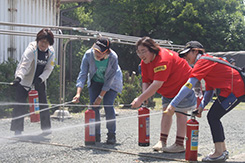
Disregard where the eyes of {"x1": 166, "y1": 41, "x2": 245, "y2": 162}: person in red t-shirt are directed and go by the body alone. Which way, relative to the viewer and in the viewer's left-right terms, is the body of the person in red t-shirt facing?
facing to the left of the viewer

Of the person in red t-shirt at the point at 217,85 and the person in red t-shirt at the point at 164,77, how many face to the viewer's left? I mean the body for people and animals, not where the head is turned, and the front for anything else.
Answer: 2

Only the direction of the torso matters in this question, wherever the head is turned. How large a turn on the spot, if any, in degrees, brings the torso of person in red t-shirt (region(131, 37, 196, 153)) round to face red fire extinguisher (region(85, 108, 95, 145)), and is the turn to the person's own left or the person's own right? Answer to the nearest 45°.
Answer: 0° — they already face it

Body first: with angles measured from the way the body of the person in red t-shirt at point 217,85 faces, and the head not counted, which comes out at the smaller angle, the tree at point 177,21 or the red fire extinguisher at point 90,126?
the red fire extinguisher

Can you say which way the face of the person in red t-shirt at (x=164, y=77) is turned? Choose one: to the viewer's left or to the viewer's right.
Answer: to the viewer's left

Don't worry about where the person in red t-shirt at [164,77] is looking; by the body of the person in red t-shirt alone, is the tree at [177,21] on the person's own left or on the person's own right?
on the person's own right

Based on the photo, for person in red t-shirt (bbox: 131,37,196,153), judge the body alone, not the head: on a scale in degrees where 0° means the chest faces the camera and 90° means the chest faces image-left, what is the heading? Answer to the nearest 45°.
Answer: approximately 90°

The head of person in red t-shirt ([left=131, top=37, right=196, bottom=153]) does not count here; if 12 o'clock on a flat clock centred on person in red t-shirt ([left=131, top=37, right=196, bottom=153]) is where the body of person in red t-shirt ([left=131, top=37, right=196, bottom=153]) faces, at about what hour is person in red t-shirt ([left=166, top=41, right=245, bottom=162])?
person in red t-shirt ([left=166, top=41, right=245, bottom=162]) is roughly at 7 o'clock from person in red t-shirt ([left=131, top=37, right=196, bottom=153]).

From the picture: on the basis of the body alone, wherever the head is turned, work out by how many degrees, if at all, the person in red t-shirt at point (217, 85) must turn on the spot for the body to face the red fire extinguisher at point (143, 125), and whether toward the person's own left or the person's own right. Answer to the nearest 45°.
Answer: approximately 45° to the person's own right

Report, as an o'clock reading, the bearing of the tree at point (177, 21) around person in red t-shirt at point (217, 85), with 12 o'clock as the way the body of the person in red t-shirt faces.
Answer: The tree is roughly at 3 o'clock from the person in red t-shirt.

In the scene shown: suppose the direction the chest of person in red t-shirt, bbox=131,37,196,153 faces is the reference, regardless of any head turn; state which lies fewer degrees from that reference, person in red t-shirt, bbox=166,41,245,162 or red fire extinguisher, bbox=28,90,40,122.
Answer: the red fire extinguisher
